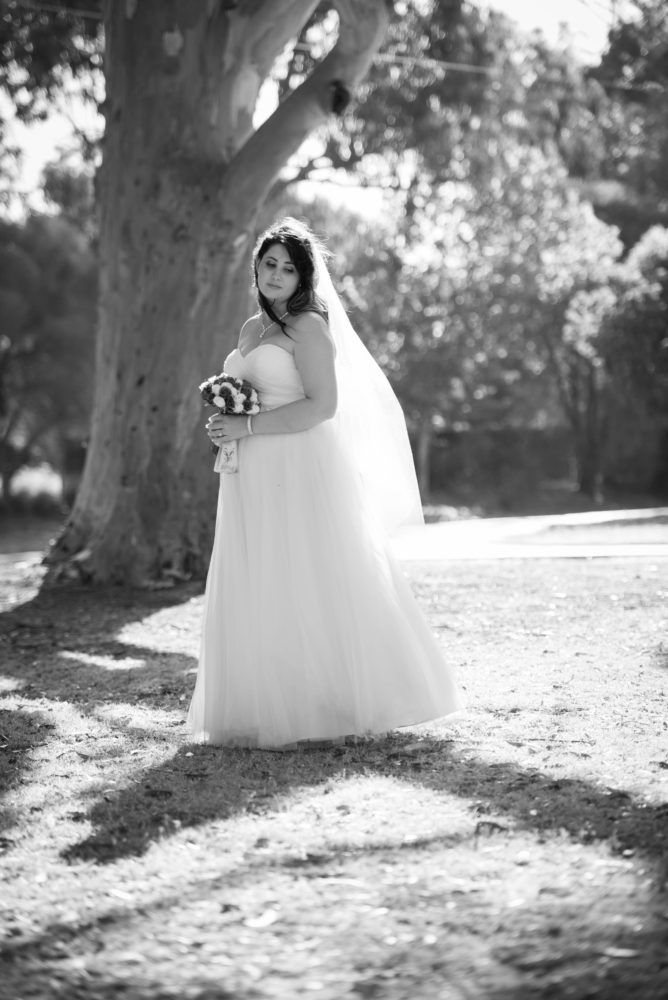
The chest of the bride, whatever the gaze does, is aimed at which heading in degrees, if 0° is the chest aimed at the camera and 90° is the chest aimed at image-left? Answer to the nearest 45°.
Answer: approximately 45°

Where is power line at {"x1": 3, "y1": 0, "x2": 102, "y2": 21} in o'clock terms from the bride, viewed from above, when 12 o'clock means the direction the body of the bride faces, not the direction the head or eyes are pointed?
The power line is roughly at 4 o'clock from the bride.
